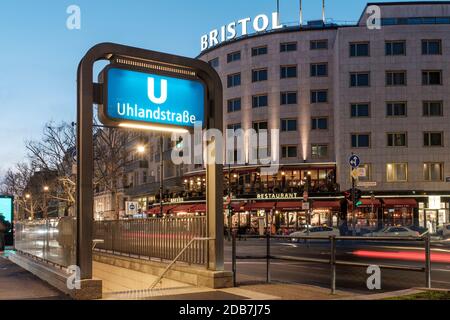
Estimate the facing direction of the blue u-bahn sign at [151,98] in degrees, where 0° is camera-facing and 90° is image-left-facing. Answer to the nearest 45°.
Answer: approximately 315°

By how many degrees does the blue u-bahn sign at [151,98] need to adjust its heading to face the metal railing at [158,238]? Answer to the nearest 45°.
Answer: approximately 135° to its left
